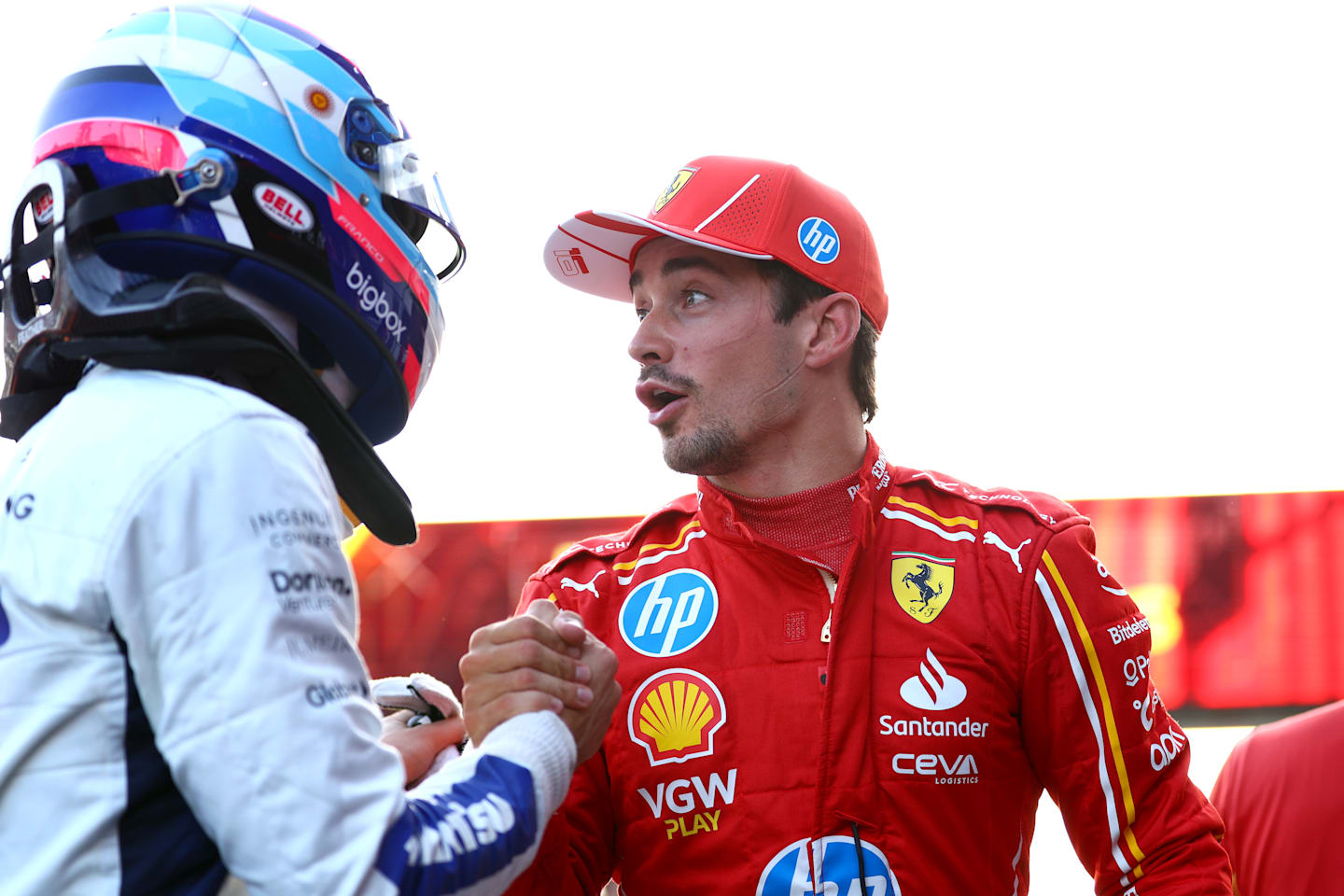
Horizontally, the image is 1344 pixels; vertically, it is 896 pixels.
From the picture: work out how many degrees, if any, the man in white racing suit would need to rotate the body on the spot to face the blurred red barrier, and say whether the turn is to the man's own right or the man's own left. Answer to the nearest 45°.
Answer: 0° — they already face it

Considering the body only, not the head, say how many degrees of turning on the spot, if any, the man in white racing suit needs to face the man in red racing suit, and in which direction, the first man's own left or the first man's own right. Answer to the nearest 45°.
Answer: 0° — they already face them

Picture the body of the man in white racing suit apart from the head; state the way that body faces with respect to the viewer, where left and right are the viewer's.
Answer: facing away from the viewer and to the right of the viewer

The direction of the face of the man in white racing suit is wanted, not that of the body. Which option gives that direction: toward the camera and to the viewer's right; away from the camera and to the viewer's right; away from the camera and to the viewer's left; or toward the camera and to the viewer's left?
away from the camera and to the viewer's right
